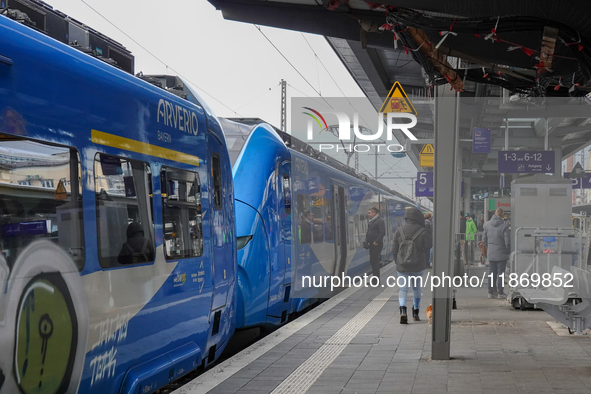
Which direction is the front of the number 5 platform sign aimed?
toward the camera

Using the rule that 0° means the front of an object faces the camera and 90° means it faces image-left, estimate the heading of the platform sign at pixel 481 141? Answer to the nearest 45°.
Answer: approximately 0°

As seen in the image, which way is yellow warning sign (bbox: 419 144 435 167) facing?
toward the camera

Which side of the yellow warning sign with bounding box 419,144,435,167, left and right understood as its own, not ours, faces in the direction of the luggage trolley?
front

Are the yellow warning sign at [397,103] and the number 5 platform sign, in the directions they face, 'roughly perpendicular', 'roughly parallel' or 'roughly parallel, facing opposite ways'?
roughly parallel

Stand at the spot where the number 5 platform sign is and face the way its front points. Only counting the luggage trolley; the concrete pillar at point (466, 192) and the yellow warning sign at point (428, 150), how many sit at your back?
1

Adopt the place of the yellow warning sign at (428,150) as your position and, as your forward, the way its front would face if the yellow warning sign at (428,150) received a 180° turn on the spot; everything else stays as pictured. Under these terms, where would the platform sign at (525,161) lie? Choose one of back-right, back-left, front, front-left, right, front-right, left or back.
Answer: back-right

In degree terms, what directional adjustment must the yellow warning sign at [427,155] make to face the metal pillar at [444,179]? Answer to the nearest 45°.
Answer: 0° — it already faces it
